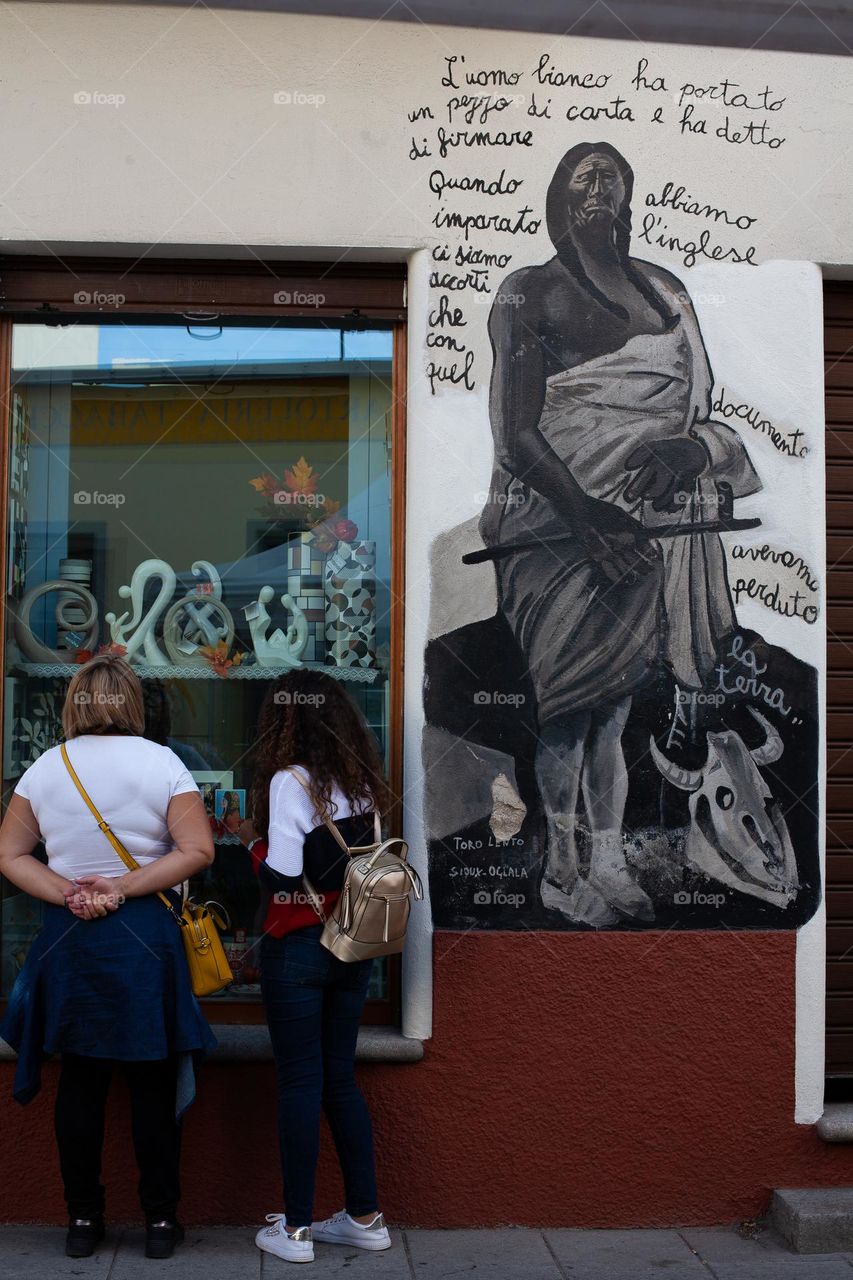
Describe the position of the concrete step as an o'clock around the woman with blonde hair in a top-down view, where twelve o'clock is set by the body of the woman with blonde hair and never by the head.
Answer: The concrete step is roughly at 3 o'clock from the woman with blonde hair.

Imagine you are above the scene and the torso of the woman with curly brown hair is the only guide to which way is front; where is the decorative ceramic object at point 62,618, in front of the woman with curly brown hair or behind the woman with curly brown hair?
in front

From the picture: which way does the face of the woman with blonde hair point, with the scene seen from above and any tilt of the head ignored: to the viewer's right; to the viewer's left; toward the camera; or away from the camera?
away from the camera

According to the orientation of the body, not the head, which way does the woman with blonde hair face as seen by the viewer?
away from the camera

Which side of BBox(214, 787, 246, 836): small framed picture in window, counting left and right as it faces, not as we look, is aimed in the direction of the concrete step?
left

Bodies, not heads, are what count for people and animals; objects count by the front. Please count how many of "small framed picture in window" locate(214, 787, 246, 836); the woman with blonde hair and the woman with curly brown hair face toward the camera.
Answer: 1

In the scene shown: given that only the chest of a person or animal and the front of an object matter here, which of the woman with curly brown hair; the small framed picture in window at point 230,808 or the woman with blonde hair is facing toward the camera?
the small framed picture in window

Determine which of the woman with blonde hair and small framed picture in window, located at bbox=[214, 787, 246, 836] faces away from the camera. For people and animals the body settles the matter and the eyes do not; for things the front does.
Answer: the woman with blonde hair

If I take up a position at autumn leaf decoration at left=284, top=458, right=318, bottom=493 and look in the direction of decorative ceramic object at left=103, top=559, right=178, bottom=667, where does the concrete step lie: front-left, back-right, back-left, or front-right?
back-left

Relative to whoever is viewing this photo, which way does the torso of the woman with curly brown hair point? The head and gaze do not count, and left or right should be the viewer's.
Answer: facing away from the viewer and to the left of the viewer

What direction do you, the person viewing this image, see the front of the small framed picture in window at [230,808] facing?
facing the viewer

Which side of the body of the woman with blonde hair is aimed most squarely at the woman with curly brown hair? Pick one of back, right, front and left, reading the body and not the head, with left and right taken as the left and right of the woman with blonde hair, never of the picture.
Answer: right

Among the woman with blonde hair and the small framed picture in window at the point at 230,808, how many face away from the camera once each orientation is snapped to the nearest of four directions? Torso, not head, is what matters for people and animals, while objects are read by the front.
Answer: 1

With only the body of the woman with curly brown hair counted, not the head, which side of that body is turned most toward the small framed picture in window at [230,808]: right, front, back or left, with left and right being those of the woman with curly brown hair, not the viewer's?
front

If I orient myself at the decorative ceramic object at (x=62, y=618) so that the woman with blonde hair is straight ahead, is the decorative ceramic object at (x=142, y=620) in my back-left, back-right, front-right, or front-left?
front-left
